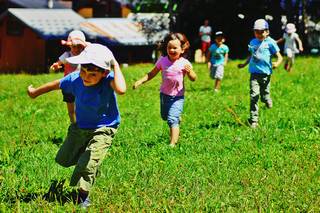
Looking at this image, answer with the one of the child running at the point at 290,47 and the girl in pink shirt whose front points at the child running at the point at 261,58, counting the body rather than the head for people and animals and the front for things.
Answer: the child running at the point at 290,47

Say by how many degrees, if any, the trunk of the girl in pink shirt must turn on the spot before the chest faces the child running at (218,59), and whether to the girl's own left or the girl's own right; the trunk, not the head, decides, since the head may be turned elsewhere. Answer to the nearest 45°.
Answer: approximately 180°

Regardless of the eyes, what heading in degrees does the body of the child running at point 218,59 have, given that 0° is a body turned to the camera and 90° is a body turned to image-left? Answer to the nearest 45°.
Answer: approximately 0°

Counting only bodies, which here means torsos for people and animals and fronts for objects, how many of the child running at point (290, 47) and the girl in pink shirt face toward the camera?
2

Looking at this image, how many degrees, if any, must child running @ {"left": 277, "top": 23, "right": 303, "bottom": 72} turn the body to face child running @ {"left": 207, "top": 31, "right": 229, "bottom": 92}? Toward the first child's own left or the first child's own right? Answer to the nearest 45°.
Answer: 0° — they already face them

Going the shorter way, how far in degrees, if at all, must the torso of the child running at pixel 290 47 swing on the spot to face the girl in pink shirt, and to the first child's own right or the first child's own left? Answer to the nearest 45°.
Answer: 0° — they already face them

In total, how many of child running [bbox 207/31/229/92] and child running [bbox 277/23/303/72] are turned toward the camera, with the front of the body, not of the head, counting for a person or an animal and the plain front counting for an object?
2
